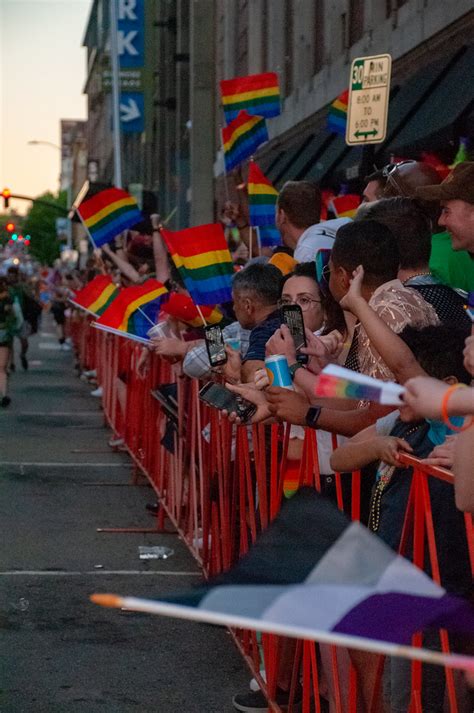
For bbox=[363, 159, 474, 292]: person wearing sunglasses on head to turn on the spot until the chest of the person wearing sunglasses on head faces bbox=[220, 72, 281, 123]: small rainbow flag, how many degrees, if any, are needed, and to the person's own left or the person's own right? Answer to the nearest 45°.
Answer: approximately 90° to the person's own right

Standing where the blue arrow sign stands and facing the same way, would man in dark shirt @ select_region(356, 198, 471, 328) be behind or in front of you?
in front

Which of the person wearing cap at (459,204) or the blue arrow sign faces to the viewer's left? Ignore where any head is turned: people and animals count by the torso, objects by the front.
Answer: the person wearing cap

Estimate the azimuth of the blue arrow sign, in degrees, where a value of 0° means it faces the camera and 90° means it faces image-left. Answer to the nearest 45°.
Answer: approximately 0°

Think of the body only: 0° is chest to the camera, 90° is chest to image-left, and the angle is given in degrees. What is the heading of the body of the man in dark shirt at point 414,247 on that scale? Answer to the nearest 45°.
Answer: approximately 135°

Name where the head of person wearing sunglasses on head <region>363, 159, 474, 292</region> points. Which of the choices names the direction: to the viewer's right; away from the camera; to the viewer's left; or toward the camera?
to the viewer's left

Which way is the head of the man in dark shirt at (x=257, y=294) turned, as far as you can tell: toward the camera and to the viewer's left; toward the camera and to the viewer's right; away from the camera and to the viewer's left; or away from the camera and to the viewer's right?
away from the camera and to the viewer's left

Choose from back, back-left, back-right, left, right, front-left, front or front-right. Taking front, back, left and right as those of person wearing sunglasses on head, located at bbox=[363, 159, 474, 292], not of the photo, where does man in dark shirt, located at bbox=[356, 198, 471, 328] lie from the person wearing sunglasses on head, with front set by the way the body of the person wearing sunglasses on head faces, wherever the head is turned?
left

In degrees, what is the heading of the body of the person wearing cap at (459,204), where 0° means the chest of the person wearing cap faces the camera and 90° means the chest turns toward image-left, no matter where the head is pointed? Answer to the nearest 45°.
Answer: approximately 90°
